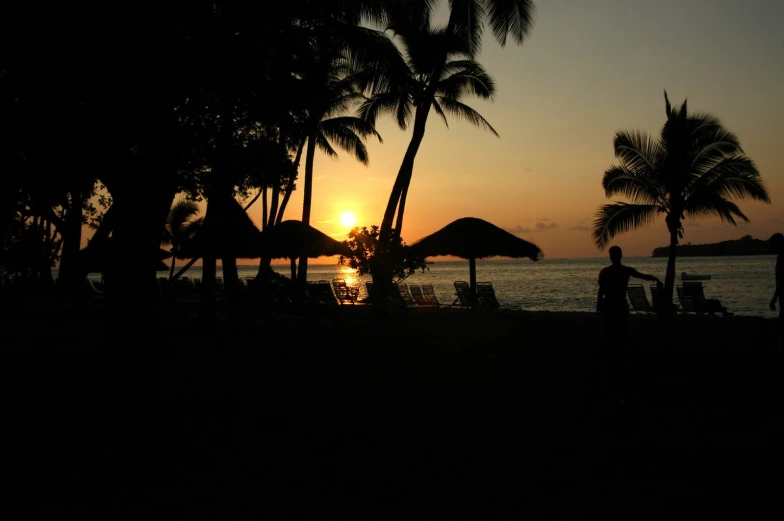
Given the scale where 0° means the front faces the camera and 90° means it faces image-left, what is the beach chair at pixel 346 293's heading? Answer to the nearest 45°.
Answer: approximately 225°

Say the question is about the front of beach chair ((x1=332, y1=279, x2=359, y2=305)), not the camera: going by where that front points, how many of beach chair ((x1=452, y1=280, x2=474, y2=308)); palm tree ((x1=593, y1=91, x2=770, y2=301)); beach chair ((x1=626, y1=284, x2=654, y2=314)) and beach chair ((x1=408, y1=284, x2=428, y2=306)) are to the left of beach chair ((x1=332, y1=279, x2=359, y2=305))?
0

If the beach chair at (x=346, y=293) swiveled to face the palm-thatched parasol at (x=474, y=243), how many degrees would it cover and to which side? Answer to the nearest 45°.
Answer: approximately 90° to its right

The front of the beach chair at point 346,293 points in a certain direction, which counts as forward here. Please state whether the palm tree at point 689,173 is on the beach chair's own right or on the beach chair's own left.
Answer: on the beach chair's own right

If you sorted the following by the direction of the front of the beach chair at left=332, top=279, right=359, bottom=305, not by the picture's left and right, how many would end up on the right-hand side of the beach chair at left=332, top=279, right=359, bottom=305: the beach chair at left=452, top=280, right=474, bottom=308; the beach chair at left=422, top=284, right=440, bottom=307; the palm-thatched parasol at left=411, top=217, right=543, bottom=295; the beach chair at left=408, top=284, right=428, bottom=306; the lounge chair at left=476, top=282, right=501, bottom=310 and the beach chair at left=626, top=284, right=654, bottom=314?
6

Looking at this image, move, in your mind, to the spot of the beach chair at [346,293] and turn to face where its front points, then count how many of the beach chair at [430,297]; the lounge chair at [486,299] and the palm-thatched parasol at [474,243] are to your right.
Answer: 3

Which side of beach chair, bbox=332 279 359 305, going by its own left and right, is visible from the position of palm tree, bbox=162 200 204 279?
left

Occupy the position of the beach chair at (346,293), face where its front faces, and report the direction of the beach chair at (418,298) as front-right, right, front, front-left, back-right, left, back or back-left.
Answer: right

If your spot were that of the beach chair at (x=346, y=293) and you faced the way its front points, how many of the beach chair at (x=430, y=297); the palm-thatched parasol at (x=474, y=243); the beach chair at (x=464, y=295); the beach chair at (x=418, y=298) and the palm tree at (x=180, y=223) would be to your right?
4

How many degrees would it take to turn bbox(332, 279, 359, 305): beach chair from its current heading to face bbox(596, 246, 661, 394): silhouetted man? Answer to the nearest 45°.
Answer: approximately 135° to its right

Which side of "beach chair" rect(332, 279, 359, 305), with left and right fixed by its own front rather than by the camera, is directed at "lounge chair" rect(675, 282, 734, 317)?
right

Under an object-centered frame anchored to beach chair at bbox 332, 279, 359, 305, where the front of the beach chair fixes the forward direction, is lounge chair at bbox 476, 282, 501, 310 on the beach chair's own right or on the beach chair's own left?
on the beach chair's own right

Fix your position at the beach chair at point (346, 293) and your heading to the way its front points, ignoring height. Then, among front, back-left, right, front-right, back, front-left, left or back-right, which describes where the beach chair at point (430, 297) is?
right
